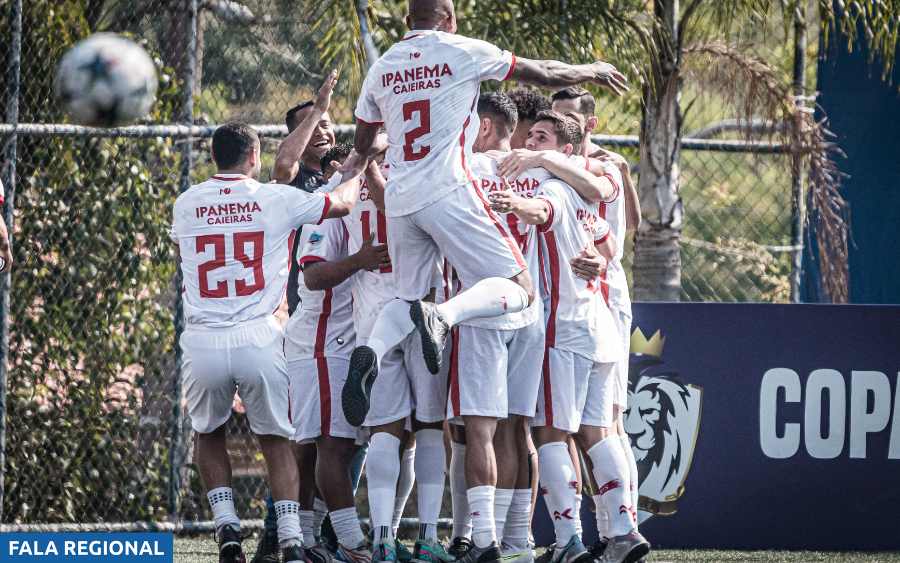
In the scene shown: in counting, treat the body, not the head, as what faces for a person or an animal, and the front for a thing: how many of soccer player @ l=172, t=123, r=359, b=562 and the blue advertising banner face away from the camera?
1

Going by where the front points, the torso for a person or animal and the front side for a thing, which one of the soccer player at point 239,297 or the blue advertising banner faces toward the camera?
the blue advertising banner

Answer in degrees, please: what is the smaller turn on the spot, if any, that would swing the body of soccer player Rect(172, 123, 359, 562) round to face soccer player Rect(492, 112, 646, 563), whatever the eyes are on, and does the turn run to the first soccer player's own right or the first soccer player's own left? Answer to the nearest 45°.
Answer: approximately 90° to the first soccer player's own right

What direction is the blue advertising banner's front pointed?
toward the camera

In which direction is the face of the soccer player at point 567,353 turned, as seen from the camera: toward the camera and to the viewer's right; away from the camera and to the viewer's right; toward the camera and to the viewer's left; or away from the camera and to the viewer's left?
toward the camera and to the viewer's left

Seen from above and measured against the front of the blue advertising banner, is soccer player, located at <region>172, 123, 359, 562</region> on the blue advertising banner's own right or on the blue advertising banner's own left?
on the blue advertising banner's own right

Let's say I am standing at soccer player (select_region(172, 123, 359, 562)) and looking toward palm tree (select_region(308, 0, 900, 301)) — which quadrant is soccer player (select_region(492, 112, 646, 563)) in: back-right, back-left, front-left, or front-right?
front-right

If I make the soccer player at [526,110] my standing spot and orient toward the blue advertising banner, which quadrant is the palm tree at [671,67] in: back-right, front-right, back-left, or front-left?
front-left

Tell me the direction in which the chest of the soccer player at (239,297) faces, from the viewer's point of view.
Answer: away from the camera

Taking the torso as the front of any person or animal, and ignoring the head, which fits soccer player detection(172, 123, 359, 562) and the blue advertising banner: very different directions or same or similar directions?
very different directions
